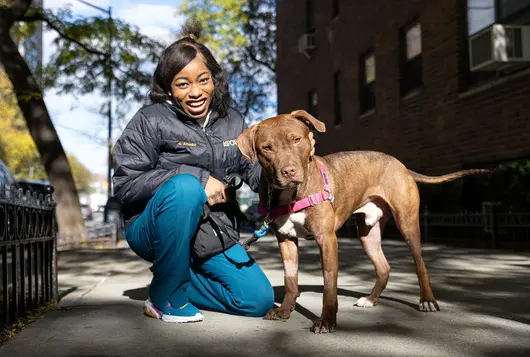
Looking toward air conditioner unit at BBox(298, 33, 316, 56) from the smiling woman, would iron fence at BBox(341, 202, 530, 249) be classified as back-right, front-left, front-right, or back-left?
front-right

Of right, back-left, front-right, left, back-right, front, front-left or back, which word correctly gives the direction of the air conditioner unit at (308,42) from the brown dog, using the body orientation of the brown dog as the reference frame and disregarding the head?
back-right

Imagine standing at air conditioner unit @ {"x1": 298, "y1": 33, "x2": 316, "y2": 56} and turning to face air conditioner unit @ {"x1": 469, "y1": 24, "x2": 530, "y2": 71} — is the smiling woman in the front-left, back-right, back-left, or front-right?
front-right

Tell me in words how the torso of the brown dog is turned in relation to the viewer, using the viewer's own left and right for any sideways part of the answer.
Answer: facing the viewer and to the left of the viewer

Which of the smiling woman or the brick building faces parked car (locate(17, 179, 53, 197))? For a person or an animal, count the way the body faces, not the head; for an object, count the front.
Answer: the brick building

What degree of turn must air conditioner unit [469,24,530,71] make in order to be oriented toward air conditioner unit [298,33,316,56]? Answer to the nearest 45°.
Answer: approximately 90° to its right

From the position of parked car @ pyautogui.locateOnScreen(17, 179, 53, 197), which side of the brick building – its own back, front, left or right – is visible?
front

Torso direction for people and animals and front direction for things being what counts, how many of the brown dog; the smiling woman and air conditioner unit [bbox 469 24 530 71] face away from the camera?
0

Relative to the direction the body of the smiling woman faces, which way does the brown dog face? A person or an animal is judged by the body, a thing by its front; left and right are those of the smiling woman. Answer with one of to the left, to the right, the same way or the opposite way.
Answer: to the right
